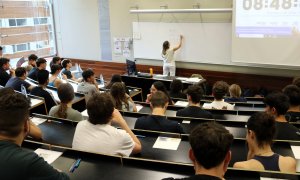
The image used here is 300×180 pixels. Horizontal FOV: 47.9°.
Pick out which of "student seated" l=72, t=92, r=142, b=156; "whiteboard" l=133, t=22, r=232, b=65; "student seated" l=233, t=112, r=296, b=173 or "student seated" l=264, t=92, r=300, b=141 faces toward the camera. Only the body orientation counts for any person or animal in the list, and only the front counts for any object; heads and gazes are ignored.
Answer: the whiteboard

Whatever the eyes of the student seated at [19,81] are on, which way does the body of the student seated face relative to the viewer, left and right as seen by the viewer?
facing away from the viewer and to the right of the viewer

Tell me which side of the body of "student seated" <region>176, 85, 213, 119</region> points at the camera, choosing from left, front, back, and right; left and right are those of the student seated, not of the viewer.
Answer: back

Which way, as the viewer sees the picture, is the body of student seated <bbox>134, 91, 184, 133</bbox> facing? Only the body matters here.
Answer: away from the camera

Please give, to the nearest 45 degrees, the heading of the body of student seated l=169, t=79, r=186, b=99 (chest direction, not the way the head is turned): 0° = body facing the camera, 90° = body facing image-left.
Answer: approximately 180°

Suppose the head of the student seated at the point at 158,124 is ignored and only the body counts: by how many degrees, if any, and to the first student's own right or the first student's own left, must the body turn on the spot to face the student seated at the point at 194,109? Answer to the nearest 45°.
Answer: approximately 45° to the first student's own right

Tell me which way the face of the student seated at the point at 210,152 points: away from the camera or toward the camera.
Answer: away from the camera

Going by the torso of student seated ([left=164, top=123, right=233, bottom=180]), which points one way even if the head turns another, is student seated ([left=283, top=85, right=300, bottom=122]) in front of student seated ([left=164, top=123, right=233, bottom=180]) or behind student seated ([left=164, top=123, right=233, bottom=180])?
in front

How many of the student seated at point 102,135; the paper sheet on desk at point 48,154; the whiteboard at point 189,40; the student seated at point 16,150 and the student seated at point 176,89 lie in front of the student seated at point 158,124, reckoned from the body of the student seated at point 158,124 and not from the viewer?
2

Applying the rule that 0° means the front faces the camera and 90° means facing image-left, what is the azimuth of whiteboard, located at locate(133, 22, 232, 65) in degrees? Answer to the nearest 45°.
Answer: approximately 0°

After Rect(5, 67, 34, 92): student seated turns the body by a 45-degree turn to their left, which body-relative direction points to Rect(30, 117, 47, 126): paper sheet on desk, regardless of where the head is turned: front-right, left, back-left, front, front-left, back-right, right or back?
back

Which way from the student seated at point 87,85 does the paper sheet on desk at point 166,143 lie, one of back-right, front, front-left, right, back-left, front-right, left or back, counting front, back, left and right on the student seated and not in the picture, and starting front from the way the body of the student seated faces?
back-right

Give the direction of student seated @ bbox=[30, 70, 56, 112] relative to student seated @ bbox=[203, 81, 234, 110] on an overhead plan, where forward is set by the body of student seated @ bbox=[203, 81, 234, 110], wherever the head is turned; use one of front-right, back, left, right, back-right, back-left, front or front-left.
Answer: left

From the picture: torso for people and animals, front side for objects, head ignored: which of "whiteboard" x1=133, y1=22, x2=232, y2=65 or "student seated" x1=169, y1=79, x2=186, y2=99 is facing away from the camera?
the student seated

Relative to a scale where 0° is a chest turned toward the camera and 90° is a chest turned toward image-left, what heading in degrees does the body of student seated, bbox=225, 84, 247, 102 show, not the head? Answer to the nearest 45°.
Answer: approximately 180°

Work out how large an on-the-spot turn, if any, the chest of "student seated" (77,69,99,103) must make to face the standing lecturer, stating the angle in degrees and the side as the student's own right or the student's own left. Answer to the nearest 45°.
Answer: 0° — they already face them

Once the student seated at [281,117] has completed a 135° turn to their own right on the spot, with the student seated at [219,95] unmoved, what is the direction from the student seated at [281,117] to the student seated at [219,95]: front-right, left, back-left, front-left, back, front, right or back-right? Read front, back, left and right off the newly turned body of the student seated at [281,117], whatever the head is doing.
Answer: back-left

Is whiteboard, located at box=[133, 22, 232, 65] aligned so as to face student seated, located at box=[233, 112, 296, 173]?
yes

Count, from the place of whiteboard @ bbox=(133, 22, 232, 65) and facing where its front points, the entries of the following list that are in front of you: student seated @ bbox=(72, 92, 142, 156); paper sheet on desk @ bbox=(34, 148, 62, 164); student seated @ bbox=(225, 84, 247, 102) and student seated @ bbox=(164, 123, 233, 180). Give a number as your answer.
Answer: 4
